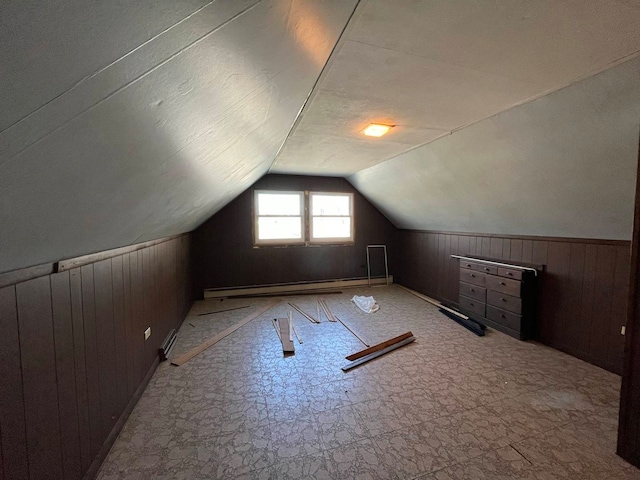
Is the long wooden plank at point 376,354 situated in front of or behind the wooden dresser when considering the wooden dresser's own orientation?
in front

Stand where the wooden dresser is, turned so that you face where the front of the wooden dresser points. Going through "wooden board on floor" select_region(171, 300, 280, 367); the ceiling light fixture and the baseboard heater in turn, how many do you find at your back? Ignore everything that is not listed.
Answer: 0

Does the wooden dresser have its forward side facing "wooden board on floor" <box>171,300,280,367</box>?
yes

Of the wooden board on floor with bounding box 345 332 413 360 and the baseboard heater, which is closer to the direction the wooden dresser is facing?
the wooden board on floor

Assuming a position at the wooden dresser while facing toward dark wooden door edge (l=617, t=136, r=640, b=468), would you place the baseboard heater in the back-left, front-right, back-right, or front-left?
back-right

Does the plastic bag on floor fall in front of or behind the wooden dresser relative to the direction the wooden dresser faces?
in front

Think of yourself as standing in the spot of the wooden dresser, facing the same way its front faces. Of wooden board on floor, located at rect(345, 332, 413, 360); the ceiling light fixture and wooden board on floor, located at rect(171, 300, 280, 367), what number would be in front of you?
3

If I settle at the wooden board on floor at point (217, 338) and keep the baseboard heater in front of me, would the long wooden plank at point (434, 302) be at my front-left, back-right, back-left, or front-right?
front-right

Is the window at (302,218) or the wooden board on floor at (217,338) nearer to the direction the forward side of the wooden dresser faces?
the wooden board on floor

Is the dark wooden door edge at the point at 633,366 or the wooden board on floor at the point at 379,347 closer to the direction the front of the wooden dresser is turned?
the wooden board on floor

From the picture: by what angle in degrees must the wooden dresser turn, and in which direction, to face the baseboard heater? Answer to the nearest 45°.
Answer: approximately 45° to its right

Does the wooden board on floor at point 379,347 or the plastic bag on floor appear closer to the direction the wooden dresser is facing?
the wooden board on floor

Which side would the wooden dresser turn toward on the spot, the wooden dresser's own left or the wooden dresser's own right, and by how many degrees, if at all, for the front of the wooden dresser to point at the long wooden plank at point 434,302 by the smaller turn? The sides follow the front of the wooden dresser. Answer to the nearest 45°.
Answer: approximately 90° to the wooden dresser's own right

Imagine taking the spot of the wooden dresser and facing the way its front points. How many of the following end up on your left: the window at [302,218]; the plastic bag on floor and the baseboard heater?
0

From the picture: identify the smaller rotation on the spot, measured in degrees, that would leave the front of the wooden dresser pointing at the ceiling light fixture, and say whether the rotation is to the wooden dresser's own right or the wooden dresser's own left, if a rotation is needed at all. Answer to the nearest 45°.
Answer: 0° — it already faces it

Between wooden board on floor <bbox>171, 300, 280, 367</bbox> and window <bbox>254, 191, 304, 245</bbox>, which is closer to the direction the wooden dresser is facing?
the wooden board on floor
